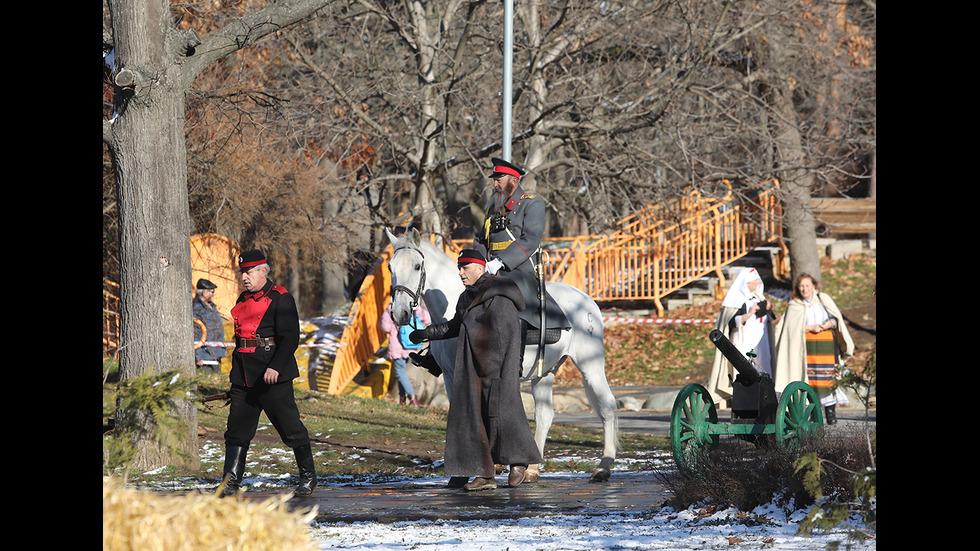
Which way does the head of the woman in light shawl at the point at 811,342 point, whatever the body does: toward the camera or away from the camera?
toward the camera

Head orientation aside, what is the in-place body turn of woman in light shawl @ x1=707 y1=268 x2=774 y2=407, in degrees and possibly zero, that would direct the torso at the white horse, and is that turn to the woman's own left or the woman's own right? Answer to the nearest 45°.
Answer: approximately 90° to the woman's own right

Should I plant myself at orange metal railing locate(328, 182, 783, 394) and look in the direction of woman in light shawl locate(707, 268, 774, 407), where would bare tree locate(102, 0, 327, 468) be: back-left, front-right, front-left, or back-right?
front-right

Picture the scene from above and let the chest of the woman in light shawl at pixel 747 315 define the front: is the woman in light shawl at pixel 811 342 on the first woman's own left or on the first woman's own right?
on the first woman's own left

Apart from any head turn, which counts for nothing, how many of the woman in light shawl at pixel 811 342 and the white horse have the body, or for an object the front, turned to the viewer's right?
0

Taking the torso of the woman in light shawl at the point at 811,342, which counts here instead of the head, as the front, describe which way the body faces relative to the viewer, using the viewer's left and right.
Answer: facing the viewer

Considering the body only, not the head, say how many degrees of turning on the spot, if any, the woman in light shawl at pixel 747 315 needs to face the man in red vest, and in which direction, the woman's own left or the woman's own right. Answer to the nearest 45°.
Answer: approximately 90° to the woman's own right

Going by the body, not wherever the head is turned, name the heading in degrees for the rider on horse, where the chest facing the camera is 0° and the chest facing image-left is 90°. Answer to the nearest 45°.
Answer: approximately 45°

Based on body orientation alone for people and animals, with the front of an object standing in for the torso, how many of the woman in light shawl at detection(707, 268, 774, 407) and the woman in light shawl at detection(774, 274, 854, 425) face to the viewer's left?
0

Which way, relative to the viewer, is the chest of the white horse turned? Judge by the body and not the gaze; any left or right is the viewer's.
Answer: facing the viewer and to the left of the viewer

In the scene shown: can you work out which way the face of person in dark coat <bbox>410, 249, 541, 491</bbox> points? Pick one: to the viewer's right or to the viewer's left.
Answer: to the viewer's left

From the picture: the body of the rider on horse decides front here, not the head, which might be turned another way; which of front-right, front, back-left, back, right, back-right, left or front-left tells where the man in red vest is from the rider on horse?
front

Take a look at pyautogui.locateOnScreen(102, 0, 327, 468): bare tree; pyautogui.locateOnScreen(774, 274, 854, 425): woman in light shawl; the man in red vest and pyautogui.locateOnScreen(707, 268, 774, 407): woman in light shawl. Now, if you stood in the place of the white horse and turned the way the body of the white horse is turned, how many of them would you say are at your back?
2

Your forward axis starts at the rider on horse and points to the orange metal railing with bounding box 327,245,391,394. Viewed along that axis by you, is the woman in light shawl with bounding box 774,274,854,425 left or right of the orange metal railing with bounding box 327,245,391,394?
right

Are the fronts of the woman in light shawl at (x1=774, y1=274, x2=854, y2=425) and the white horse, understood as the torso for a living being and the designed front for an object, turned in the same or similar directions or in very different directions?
same or similar directions

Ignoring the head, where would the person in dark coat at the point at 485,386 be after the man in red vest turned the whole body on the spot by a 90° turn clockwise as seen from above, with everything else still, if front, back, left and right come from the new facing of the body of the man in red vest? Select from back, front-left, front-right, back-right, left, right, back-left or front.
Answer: back-right

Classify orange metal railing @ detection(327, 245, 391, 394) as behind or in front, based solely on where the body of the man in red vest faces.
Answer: behind

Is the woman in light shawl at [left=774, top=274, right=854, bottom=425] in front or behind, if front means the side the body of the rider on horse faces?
behind

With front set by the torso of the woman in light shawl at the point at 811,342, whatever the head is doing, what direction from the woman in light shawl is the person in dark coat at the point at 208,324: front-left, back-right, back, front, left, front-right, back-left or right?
right

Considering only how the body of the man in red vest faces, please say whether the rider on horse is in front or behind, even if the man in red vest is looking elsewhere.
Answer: behind

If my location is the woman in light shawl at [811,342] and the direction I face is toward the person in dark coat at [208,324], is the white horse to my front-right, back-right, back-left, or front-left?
front-left
